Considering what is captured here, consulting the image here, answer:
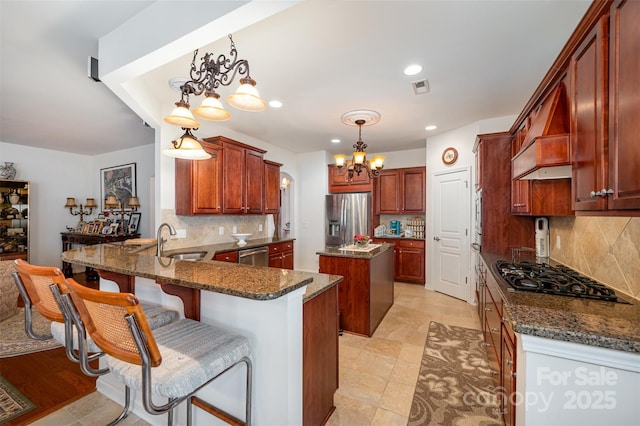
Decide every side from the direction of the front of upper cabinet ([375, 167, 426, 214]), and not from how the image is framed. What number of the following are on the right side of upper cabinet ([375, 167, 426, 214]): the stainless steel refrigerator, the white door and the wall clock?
1

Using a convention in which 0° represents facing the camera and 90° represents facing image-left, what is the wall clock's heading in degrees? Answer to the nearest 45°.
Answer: approximately 45°

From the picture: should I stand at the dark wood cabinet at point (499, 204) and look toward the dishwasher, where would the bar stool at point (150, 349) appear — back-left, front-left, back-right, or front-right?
front-left

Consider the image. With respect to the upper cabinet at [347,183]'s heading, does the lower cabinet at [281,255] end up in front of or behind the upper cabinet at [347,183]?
in front

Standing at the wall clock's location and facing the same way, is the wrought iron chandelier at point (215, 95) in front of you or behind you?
in front

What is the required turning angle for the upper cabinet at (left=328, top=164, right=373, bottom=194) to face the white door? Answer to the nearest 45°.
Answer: approximately 45° to its left

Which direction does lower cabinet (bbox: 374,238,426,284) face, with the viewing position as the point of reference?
facing the viewer

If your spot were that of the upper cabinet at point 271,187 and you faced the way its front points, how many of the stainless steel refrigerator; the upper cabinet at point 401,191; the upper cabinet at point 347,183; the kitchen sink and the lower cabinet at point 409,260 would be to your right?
1

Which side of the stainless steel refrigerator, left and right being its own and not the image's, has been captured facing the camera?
front

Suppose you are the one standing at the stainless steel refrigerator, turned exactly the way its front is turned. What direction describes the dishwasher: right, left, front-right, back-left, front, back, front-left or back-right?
front-right

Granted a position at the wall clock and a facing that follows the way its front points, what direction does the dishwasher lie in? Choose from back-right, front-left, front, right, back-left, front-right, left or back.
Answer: front

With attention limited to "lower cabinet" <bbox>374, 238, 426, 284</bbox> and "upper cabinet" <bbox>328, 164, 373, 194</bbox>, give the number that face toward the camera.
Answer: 2

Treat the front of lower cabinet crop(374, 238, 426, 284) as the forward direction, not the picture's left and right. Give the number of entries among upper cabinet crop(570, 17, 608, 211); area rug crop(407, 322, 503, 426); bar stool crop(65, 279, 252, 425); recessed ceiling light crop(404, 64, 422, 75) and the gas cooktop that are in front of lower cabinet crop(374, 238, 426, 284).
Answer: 5

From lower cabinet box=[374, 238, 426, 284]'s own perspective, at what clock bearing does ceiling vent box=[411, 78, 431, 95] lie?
The ceiling vent is roughly at 12 o'clock from the lower cabinet.

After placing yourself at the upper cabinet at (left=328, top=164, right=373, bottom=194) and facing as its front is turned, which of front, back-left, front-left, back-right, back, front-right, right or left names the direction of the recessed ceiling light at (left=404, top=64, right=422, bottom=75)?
front
